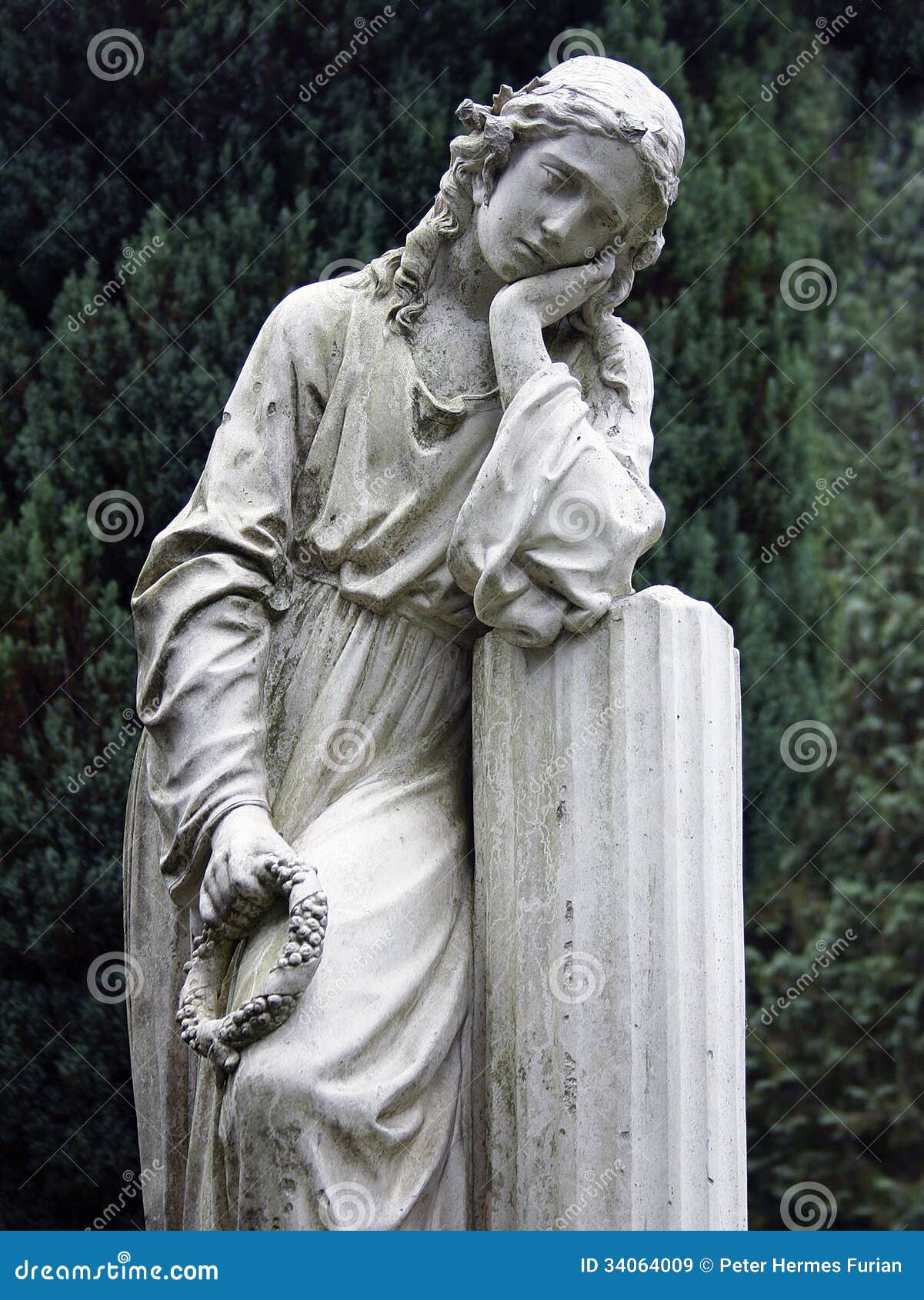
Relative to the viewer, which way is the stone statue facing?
toward the camera
